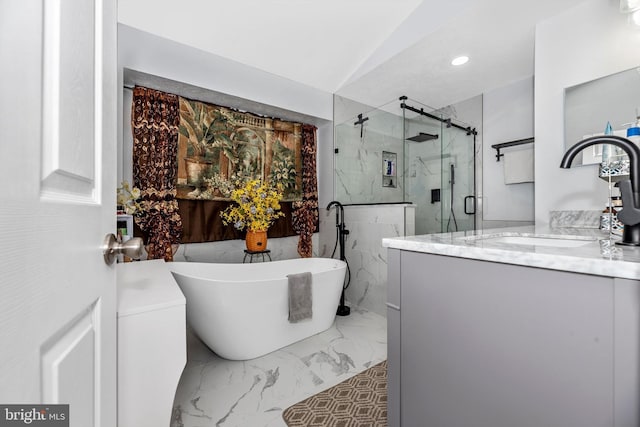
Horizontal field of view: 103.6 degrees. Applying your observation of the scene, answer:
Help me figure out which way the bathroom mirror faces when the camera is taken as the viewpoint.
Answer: facing the viewer and to the left of the viewer

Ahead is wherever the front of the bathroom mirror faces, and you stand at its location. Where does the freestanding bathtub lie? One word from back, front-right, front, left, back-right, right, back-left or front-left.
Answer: front

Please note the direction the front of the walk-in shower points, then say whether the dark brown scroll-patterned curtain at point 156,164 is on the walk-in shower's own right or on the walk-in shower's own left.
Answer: on the walk-in shower's own right

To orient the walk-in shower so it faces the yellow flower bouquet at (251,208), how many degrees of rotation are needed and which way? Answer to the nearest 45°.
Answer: approximately 90° to its right

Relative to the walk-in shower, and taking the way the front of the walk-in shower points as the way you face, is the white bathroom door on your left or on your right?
on your right

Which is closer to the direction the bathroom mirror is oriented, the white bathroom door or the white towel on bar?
the white bathroom door

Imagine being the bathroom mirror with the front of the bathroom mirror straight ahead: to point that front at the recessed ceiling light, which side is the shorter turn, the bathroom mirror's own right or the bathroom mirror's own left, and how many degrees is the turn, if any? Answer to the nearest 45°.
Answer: approximately 45° to the bathroom mirror's own right

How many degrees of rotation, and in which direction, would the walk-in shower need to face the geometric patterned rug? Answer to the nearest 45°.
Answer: approximately 45° to its right

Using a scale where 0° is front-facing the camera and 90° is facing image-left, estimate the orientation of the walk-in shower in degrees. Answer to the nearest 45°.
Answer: approximately 315°

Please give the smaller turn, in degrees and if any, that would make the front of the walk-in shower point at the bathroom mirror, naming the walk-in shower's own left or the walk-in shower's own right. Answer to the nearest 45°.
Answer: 0° — it already faces it

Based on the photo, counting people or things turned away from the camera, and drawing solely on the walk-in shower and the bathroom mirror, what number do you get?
0

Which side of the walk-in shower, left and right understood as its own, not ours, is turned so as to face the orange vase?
right

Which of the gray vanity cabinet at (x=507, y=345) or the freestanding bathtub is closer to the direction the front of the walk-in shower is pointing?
the gray vanity cabinet

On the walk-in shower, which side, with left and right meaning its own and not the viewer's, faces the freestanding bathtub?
right
